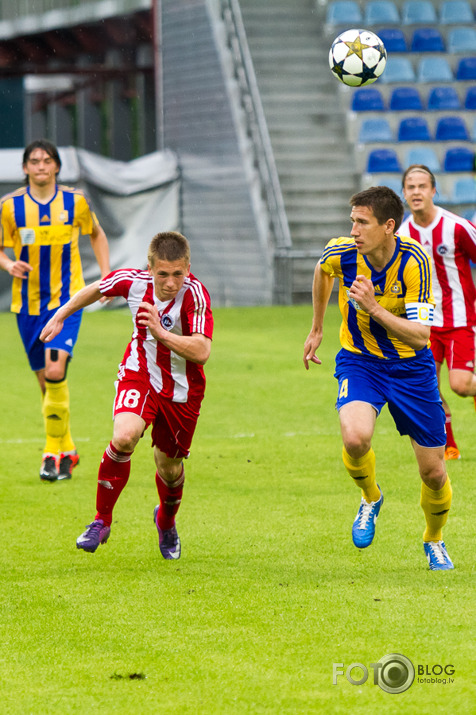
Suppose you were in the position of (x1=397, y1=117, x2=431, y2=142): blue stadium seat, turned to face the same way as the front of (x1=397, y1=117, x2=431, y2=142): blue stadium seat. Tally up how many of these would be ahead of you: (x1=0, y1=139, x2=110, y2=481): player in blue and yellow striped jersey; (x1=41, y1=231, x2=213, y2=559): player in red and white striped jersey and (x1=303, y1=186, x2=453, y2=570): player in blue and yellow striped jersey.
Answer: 3

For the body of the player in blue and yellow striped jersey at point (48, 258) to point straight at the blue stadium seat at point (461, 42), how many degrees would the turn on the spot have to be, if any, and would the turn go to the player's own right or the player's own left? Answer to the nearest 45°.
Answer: approximately 135° to the player's own left

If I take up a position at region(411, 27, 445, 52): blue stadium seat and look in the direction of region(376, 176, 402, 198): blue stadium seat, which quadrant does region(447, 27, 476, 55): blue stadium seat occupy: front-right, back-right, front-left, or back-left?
back-left

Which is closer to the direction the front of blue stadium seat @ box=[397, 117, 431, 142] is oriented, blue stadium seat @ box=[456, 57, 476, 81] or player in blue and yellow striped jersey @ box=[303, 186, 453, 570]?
the player in blue and yellow striped jersey

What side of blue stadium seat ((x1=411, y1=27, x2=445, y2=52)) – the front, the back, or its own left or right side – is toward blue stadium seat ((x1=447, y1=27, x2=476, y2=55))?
left

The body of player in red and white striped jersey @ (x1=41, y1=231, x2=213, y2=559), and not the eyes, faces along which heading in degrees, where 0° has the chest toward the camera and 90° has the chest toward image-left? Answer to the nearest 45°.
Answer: approximately 0°

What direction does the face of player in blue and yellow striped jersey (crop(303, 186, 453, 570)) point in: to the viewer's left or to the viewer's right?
to the viewer's left

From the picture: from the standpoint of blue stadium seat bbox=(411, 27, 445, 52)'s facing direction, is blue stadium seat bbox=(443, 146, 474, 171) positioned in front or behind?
in front
